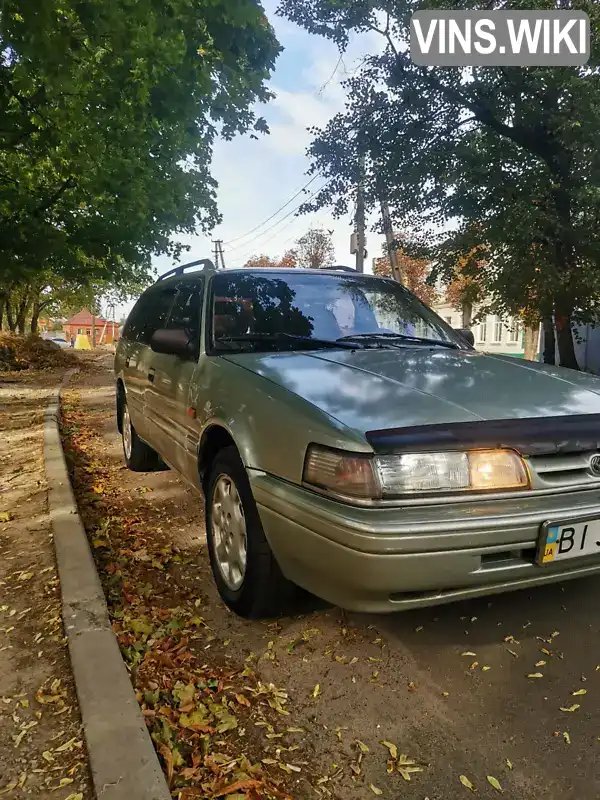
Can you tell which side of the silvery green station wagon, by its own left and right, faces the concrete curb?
right

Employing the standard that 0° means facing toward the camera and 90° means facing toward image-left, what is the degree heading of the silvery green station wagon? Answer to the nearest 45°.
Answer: approximately 315°

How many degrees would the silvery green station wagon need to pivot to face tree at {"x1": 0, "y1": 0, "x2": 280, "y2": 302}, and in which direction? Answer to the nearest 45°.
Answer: approximately 180°

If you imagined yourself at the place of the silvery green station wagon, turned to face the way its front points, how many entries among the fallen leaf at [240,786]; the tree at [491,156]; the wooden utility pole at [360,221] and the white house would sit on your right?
1

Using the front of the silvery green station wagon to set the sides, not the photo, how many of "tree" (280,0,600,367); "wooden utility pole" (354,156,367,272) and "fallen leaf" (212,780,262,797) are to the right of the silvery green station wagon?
1

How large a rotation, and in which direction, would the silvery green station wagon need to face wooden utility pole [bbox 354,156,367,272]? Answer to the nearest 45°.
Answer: approximately 135° to its left

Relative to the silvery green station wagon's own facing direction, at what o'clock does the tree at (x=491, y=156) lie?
The tree is roughly at 8 o'clock from the silvery green station wagon.
